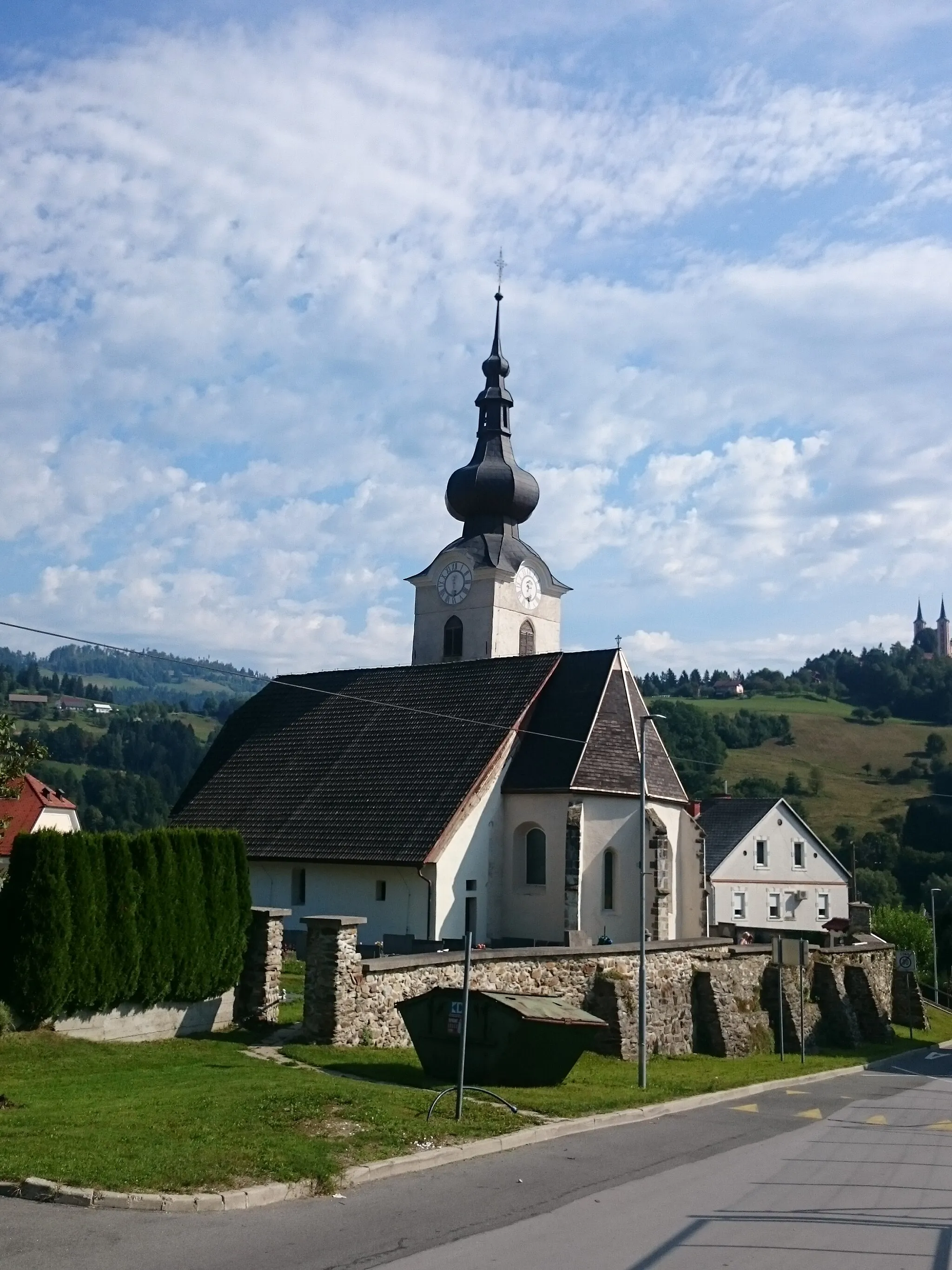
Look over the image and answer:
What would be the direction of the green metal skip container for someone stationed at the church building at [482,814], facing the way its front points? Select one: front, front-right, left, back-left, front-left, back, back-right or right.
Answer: back-left

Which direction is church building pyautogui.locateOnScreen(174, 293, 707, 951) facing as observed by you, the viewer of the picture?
facing away from the viewer and to the left of the viewer

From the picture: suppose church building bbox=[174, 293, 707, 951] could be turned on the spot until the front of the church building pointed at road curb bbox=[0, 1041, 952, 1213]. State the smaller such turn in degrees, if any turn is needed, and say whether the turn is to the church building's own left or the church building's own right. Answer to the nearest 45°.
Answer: approximately 135° to the church building's own left

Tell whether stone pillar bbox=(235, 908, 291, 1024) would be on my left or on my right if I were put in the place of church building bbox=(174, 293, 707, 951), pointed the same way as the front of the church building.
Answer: on my left

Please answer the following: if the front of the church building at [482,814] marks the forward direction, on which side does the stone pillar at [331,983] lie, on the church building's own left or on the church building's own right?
on the church building's own left

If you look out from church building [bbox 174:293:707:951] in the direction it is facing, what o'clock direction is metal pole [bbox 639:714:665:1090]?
The metal pole is roughly at 7 o'clock from the church building.

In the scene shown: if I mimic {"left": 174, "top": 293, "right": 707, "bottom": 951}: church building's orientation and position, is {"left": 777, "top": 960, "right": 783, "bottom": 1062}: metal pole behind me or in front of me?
behind
